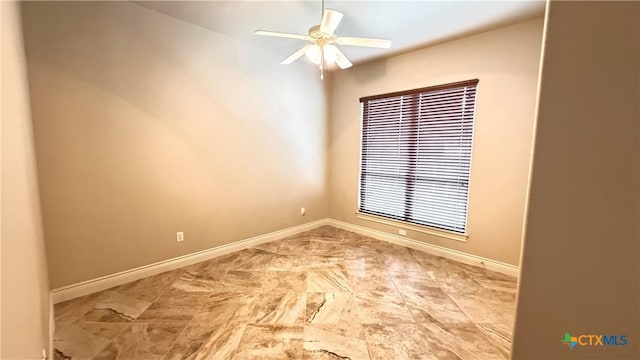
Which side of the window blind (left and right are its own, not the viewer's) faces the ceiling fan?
front

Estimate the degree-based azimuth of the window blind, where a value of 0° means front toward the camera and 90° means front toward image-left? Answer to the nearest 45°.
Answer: approximately 45°
